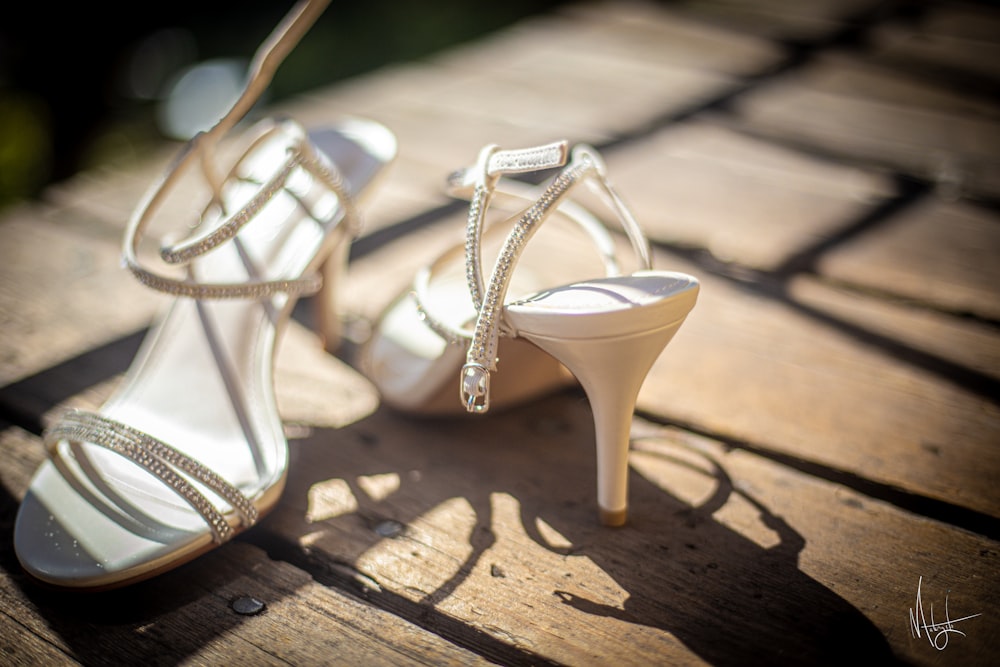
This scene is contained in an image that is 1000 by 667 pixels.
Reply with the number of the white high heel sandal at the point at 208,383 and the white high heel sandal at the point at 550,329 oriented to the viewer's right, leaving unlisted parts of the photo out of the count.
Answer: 0

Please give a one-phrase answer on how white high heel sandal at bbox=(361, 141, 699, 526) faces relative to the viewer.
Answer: facing away from the viewer and to the left of the viewer

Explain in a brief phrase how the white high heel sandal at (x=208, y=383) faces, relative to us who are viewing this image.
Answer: facing the viewer and to the left of the viewer

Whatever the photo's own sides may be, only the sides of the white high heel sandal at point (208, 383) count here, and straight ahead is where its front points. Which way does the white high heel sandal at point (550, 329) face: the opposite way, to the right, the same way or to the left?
to the right
